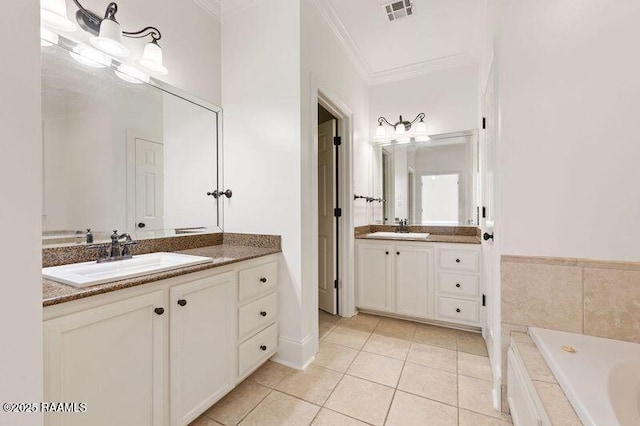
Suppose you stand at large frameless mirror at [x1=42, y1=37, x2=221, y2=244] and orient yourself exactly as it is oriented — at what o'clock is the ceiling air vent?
The ceiling air vent is roughly at 11 o'clock from the large frameless mirror.

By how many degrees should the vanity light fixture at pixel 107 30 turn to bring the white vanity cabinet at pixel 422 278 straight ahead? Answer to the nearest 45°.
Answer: approximately 45° to its left

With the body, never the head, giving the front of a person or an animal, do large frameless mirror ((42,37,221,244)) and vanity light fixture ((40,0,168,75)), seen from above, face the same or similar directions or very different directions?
same or similar directions

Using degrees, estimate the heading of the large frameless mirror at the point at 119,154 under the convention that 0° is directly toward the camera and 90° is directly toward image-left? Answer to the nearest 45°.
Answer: approximately 315°

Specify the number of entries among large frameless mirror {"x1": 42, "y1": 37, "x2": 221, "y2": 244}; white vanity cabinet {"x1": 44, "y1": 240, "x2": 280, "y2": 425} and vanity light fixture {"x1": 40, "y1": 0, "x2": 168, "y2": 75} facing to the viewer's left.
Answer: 0

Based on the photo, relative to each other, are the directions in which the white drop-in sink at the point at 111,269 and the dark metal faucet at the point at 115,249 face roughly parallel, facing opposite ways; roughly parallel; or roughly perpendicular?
roughly parallel

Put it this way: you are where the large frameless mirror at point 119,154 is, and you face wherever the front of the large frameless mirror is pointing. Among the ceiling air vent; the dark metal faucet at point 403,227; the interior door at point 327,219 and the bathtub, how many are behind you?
0

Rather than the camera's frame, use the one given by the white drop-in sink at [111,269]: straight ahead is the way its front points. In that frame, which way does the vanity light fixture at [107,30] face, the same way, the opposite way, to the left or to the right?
the same way

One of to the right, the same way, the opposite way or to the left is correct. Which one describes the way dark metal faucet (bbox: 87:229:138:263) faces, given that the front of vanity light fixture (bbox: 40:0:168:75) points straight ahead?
the same way

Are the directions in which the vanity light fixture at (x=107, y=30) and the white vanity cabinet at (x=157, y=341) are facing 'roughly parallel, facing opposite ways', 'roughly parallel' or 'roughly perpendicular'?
roughly parallel

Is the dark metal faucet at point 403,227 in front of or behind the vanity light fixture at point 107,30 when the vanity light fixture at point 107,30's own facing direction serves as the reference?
in front

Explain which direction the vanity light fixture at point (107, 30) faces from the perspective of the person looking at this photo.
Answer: facing the viewer and to the right of the viewer

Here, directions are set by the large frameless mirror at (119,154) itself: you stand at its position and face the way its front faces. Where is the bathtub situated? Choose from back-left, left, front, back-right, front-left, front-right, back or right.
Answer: front

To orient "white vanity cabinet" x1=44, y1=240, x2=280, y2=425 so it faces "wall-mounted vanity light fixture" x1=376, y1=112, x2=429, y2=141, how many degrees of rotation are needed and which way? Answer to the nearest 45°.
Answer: approximately 45° to its left
